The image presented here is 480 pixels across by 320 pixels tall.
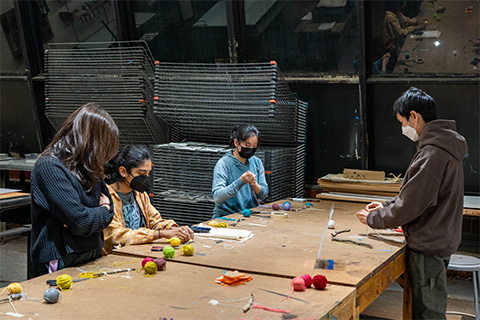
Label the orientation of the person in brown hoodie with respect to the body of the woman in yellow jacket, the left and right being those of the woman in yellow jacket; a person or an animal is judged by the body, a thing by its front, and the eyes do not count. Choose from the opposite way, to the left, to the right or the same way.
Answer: the opposite way

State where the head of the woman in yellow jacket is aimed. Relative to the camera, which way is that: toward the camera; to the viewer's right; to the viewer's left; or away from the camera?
to the viewer's right

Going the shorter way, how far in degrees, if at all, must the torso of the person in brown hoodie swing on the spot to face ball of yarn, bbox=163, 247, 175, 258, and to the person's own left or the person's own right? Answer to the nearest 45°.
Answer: approximately 45° to the person's own left

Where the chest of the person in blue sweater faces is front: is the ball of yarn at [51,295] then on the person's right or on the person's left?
on the person's right

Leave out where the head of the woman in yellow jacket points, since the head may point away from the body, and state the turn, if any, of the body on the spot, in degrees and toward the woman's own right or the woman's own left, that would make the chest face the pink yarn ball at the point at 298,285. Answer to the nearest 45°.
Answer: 0° — they already face it

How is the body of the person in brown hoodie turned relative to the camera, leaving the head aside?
to the viewer's left

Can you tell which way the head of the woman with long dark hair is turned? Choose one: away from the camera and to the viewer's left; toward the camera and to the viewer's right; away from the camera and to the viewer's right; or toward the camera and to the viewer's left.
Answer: away from the camera and to the viewer's right

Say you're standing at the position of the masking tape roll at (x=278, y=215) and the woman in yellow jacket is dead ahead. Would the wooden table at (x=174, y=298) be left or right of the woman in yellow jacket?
left

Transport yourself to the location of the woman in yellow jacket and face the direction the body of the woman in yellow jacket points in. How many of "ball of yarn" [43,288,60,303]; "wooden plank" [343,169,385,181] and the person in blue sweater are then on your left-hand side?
2

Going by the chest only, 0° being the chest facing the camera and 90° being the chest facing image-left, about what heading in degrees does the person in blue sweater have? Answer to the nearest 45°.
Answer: approximately 315°

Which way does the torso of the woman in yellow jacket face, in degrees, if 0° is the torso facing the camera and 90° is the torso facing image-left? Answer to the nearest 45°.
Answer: approximately 315°
